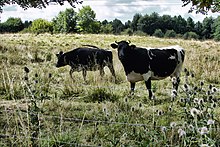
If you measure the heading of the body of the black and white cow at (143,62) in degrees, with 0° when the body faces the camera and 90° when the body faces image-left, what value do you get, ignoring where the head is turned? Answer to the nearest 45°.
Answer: approximately 45°

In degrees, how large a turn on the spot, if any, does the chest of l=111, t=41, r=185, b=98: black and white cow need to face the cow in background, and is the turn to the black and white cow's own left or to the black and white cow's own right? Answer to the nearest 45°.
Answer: approximately 90° to the black and white cow's own right

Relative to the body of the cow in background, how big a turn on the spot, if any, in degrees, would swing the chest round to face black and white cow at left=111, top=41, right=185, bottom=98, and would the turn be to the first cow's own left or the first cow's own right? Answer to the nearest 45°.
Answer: approximately 135° to the first cow's own left

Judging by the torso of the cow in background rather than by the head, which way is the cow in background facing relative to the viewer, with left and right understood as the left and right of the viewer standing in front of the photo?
facing to the left of the viewer
